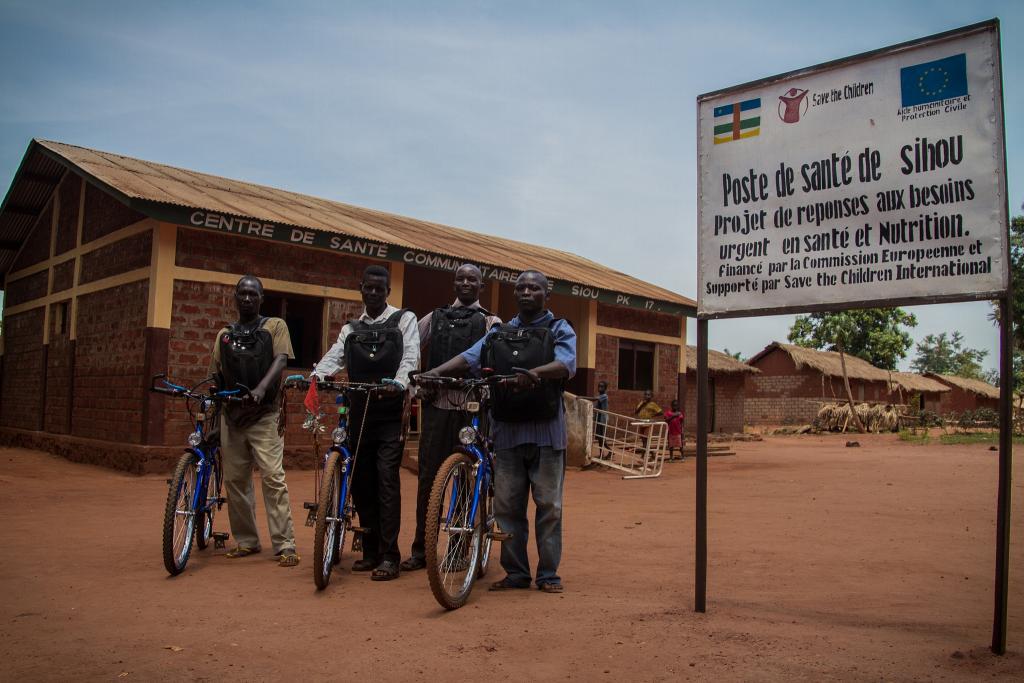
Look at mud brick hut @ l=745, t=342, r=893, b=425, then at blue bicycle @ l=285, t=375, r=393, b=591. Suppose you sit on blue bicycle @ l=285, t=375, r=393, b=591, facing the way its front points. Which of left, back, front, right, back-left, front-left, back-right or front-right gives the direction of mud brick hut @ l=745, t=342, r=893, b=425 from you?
back-left

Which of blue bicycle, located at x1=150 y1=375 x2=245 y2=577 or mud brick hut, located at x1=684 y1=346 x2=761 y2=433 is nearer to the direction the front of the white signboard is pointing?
the blue bicycle

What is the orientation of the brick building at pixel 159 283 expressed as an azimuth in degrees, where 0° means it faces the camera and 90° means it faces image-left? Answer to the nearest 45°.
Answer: approximately 315°

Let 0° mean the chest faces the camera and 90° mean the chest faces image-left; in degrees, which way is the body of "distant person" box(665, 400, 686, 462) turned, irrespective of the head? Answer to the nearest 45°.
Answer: approximately 0°

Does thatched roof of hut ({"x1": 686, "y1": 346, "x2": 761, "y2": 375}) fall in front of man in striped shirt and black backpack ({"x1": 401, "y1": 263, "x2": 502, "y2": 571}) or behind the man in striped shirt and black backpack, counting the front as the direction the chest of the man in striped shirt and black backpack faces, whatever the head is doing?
behind

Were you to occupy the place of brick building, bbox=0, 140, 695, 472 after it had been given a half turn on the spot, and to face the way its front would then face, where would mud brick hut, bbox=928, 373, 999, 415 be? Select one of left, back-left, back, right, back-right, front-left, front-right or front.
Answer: right

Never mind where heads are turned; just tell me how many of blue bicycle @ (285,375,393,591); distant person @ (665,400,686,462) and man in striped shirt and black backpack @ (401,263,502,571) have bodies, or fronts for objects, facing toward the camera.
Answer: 3

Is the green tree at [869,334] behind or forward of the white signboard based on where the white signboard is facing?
behind

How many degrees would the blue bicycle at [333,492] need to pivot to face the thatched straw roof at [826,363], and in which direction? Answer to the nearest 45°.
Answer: approximately 135° to its left

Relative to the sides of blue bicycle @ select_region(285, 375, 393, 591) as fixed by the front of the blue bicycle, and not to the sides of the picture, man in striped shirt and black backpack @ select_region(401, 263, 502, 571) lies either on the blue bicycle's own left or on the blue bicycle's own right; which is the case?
on the blue bicycle's own left

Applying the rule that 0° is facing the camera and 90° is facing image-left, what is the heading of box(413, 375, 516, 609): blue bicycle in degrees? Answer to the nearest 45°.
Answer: approximately 45°

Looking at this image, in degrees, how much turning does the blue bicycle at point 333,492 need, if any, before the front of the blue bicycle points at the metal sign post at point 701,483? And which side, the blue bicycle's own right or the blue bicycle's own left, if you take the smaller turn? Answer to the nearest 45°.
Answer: approximately 45° to the blue bicycle's own left

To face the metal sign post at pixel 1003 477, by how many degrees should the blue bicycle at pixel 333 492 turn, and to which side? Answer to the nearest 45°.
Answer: approximately 45° to its left
